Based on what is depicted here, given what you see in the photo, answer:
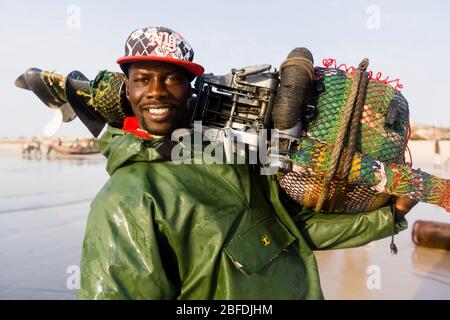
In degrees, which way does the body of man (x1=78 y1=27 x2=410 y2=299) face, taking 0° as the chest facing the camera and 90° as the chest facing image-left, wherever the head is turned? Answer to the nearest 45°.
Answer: approximately 315°
